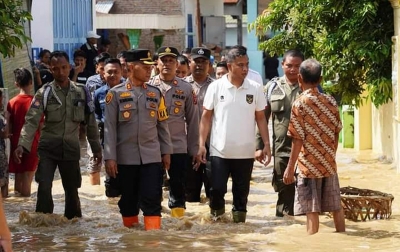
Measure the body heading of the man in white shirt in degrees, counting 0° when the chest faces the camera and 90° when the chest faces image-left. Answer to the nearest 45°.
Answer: approximately 0°

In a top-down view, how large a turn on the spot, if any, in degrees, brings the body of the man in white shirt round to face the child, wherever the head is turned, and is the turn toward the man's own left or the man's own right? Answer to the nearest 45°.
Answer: approximately 135° to the man's own right
